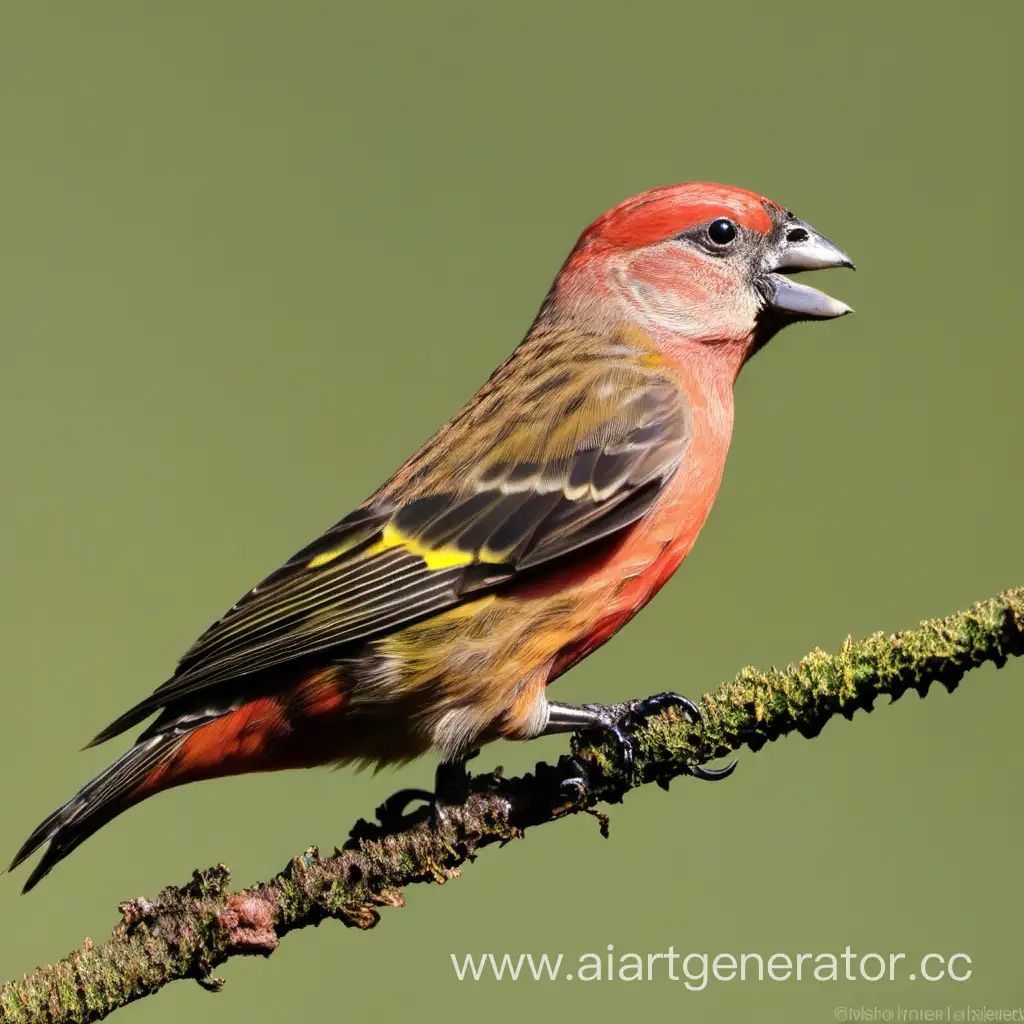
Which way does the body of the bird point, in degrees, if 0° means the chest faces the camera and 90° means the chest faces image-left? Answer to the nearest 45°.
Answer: approximately 270°
